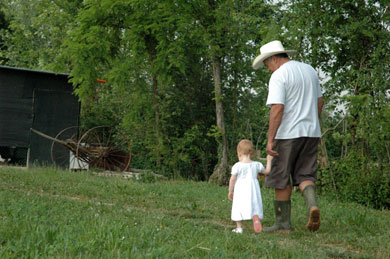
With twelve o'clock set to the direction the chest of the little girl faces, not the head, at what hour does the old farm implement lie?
The old farm implement is roughly at 11 o'clock from the little girl.

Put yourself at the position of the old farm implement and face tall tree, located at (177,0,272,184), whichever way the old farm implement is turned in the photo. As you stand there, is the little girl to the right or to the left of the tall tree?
right

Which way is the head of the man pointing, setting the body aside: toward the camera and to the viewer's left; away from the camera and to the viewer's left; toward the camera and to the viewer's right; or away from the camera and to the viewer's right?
away from the camera and to the viewer's left

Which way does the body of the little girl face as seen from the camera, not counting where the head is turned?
away from the camera

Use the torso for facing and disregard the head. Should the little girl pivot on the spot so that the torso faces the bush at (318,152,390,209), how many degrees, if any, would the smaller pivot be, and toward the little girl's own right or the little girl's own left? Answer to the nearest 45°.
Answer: approximately 45° to the little girl's own right

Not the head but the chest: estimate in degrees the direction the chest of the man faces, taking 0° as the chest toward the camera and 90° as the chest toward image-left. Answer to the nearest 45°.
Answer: approximately 135°

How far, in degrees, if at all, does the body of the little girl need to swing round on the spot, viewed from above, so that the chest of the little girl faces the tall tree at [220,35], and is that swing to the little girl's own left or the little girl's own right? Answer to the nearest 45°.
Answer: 0° — they already face it
